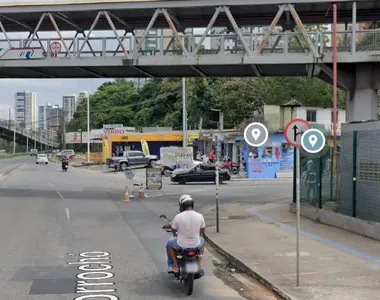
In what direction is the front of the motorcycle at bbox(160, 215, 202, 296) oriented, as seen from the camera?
facing away from the viewer

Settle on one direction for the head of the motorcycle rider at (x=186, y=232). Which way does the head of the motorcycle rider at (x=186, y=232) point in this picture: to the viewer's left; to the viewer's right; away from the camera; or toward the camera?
away from the camera

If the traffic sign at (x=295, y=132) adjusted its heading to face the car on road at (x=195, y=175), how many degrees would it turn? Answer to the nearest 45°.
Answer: approximately 180°

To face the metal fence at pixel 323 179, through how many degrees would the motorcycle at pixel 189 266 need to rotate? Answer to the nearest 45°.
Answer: approximately 45° to its right

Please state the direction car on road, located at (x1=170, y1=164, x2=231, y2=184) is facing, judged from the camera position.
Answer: facing to the left of the viewer

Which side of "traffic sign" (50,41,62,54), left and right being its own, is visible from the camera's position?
front

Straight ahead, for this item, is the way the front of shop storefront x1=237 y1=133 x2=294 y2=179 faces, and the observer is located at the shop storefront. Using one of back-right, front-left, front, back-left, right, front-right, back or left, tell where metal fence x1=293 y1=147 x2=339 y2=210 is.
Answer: front

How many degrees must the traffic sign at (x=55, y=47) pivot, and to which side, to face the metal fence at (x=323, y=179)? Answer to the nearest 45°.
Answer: approximately 45° to its left

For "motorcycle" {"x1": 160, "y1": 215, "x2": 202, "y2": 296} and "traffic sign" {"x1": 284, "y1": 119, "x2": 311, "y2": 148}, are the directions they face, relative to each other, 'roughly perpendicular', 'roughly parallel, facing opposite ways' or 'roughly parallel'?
roughly parallel, facing opposite ways

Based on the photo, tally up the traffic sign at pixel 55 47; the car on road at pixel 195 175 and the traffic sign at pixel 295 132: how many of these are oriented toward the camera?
2

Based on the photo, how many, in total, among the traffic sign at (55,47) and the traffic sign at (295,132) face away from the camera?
0

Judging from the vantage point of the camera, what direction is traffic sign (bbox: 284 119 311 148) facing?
facing the viewer
